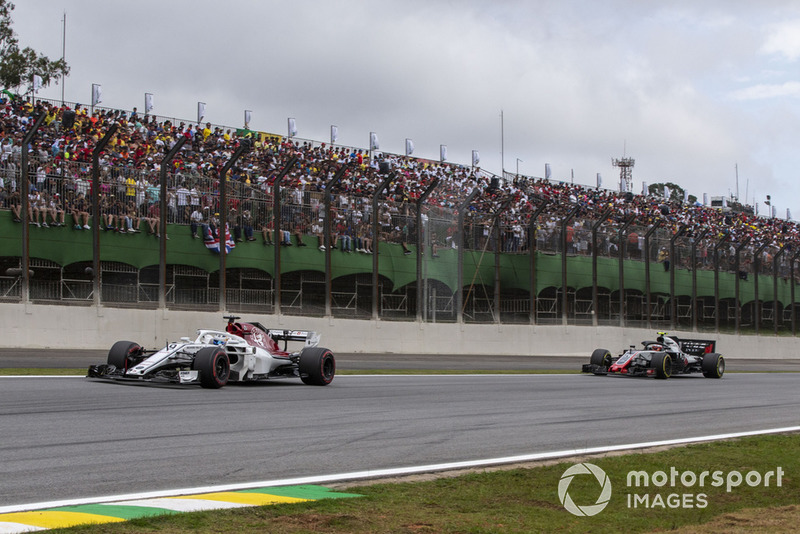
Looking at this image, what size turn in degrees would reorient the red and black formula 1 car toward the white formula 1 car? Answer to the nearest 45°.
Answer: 0° — it already faces it

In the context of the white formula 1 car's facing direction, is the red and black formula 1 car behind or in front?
behind

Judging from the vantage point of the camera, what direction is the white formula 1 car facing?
facing the viewer and to the left of the viewer

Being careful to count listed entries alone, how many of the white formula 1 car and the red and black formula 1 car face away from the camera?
0
